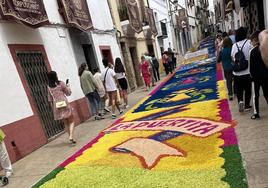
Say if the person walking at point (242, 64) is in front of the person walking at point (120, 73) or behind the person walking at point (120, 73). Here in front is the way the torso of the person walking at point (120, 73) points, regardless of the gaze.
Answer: behind

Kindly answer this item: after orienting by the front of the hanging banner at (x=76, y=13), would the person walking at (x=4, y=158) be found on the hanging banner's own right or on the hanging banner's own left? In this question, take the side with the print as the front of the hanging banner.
on the hanging banner's own right

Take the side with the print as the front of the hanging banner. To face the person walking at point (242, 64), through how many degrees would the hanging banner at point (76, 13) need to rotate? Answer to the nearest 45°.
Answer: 0° — it already faces them

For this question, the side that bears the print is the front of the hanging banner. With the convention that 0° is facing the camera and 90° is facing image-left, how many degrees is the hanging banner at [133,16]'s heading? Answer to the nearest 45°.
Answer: approximately 315°

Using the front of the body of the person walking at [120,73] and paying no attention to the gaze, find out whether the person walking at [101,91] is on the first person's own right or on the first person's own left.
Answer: on the first person's own left

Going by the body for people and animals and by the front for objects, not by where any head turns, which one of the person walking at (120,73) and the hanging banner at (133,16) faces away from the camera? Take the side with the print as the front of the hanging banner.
the person walking

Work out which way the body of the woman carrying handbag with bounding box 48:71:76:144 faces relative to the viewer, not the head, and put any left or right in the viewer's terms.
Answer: facing away from the viewer and to the right of the viewer

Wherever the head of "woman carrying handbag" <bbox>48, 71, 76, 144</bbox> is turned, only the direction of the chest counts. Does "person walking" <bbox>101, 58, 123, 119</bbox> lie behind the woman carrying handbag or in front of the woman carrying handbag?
in front

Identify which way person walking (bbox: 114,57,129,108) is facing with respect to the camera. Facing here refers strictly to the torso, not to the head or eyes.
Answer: away from the camera
